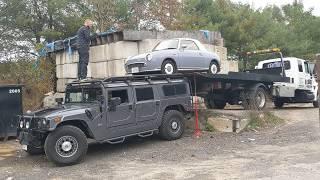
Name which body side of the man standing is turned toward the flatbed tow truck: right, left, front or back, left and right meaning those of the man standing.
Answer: front

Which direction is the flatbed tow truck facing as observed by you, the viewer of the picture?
facing away from the viewer and to the right of the viewer

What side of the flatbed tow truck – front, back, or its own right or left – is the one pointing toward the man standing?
back

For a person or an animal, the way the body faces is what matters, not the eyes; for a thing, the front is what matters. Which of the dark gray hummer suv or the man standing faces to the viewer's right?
the man standing

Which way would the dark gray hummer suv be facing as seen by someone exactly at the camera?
facing the viewer and to the left of the viewer

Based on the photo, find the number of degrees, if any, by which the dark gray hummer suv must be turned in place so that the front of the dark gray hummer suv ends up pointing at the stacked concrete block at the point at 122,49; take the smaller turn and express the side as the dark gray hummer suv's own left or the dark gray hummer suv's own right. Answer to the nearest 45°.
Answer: approximately 135° to the dark gray hummer suv's own right

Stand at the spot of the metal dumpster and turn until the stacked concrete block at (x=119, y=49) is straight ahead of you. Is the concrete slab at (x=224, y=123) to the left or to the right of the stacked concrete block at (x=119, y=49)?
right

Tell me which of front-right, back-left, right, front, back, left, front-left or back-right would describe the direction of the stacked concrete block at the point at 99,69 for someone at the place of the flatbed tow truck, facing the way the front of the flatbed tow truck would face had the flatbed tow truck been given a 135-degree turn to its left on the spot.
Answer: front

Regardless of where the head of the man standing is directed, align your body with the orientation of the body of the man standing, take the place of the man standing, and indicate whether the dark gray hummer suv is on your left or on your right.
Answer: on your right

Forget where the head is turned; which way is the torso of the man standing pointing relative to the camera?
to the viewer's right

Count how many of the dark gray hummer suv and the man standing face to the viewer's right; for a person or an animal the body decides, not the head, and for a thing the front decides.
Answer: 1

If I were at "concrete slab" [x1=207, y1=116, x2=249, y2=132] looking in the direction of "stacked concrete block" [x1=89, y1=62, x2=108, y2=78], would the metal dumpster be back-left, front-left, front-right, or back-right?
front-left
